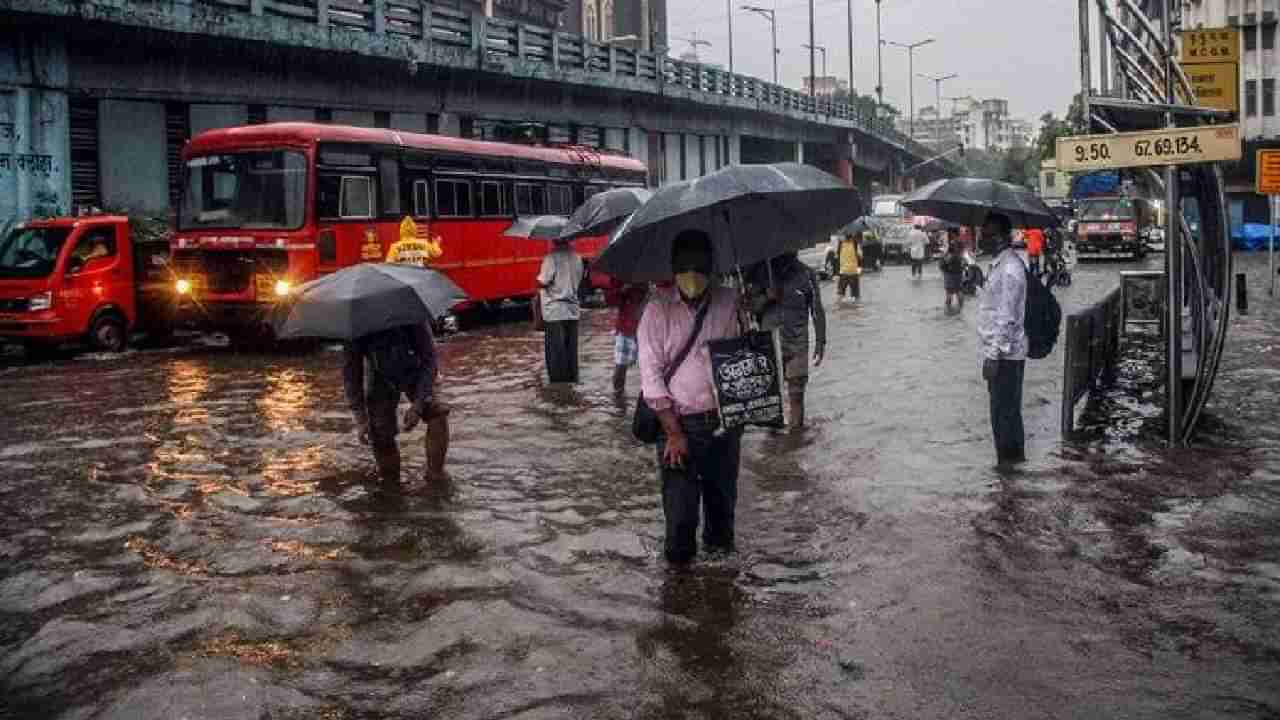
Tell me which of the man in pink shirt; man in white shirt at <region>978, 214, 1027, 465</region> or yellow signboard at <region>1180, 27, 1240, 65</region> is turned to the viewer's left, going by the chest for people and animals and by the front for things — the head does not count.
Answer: the man in white shirt

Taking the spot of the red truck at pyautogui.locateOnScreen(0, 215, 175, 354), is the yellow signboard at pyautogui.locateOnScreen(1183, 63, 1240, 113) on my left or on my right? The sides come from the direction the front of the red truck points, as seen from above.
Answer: on my left

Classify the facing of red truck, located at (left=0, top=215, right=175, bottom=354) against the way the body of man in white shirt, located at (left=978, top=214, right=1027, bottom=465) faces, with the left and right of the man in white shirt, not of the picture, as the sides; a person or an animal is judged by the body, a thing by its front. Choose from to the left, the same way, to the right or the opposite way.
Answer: to the left

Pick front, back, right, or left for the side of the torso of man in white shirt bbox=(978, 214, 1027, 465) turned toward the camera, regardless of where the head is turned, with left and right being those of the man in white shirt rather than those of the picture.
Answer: left

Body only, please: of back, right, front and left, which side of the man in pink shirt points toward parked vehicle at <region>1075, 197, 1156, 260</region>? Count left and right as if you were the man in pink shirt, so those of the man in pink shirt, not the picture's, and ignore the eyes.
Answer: back

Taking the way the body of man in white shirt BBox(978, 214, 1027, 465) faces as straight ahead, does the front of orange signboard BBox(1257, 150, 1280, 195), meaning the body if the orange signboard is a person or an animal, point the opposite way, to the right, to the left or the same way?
to the left
